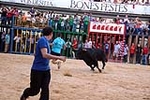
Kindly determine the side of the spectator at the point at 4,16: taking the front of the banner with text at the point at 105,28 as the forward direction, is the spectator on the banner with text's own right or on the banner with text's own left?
on the banner with text's own right

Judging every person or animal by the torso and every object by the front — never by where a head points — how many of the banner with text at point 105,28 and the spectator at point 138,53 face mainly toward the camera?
2

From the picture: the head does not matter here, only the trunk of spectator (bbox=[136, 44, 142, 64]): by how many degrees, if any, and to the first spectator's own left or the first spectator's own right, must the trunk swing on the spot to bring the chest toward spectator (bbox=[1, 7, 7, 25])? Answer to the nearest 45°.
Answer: approximately 90° to the first spectator's own right

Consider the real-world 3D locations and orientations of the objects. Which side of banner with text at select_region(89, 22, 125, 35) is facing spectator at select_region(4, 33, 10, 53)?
right

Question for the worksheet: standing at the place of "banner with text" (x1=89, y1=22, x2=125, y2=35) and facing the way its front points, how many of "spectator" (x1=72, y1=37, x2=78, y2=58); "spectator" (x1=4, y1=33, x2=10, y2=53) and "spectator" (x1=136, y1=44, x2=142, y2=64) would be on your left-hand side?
1

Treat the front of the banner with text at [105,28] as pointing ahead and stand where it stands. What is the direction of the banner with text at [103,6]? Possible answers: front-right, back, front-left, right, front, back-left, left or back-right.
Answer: back

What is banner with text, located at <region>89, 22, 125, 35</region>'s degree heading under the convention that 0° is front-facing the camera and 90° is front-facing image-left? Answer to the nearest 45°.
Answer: approximately 0°

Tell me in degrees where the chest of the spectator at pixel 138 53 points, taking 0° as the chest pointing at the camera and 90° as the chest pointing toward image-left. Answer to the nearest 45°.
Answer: approximately 0°

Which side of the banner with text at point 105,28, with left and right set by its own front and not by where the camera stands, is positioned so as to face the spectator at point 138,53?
left

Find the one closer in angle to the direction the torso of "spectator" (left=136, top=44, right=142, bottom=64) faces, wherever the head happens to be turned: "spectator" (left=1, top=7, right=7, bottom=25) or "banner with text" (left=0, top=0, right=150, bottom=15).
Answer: the spectator
